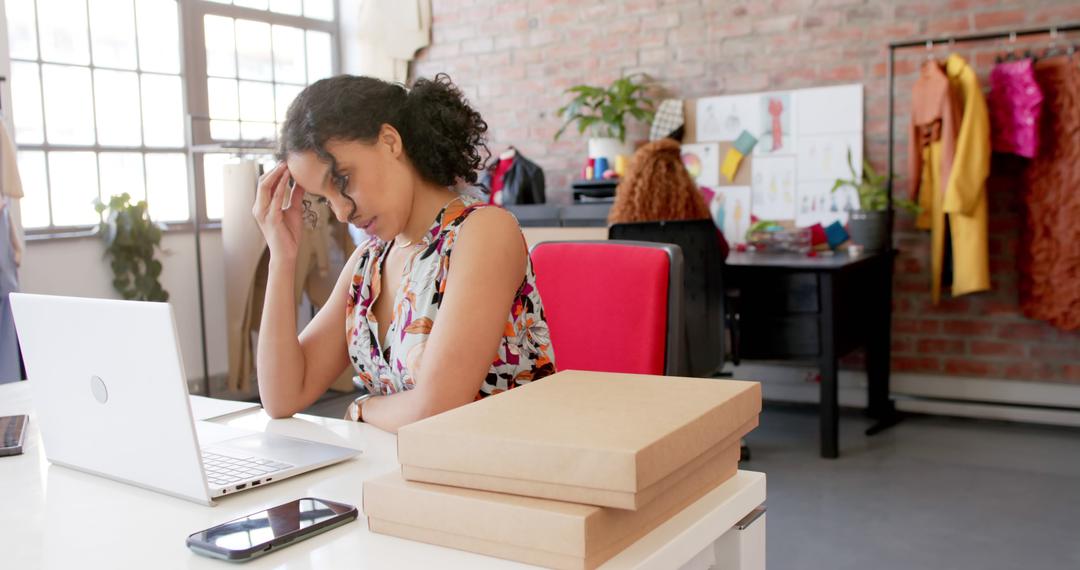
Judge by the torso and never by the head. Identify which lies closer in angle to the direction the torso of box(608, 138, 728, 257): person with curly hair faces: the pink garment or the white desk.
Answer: the pink garment

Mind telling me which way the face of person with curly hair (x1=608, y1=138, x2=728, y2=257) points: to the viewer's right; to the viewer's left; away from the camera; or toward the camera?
away from the camera

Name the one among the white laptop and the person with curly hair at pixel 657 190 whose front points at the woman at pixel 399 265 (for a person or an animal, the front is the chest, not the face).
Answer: the white laptop

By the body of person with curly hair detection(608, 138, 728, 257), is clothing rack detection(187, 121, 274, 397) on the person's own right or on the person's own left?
on the person's own left

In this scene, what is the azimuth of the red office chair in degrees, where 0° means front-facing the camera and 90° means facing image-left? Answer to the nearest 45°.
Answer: approximately 45°

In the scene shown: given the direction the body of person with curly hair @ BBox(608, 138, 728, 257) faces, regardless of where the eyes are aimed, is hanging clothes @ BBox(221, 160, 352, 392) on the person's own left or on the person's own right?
on the person's own left

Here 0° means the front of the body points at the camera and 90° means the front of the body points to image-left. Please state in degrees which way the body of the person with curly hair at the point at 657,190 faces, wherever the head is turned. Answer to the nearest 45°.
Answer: approximately 180°

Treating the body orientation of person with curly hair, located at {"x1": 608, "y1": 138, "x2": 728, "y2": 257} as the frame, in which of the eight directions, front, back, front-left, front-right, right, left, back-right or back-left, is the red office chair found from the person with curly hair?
back

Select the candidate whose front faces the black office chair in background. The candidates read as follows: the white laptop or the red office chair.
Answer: the white laptop

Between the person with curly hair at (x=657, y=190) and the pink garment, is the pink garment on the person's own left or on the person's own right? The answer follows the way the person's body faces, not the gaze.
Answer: on the person's own right

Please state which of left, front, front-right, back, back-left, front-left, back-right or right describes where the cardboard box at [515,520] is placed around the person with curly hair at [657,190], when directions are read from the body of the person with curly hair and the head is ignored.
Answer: back
